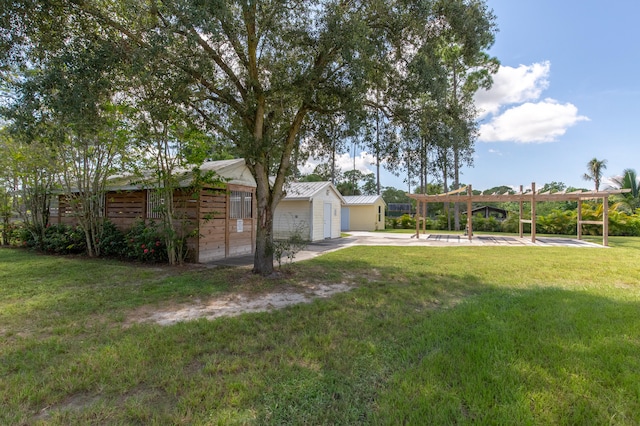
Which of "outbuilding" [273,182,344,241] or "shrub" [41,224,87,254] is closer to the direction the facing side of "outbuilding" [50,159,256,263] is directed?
the outbuilding

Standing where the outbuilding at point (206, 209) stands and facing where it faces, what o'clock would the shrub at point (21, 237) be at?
The shrub is roughly at 6 o'clock from the outbuilding.

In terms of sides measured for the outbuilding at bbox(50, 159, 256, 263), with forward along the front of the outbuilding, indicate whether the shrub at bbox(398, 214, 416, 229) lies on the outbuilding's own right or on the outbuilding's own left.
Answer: on the outbuilding's own left

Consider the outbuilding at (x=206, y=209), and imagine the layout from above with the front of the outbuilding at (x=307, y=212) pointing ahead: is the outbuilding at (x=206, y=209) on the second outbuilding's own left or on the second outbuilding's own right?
on the second outbuilding's own right

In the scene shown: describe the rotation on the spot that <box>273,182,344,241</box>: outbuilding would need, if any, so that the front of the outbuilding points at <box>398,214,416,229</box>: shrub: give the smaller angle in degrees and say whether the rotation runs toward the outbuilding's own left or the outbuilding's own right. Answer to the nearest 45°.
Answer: approximately 90° to the outbuilding's own left

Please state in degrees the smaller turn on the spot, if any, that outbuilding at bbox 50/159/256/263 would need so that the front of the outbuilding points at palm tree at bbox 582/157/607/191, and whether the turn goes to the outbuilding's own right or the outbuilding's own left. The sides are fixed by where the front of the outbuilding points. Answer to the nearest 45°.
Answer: approximately 45° to the outbuilding's own left

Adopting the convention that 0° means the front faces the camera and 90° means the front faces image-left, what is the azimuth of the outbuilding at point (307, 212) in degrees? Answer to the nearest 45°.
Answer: approximately 315°
